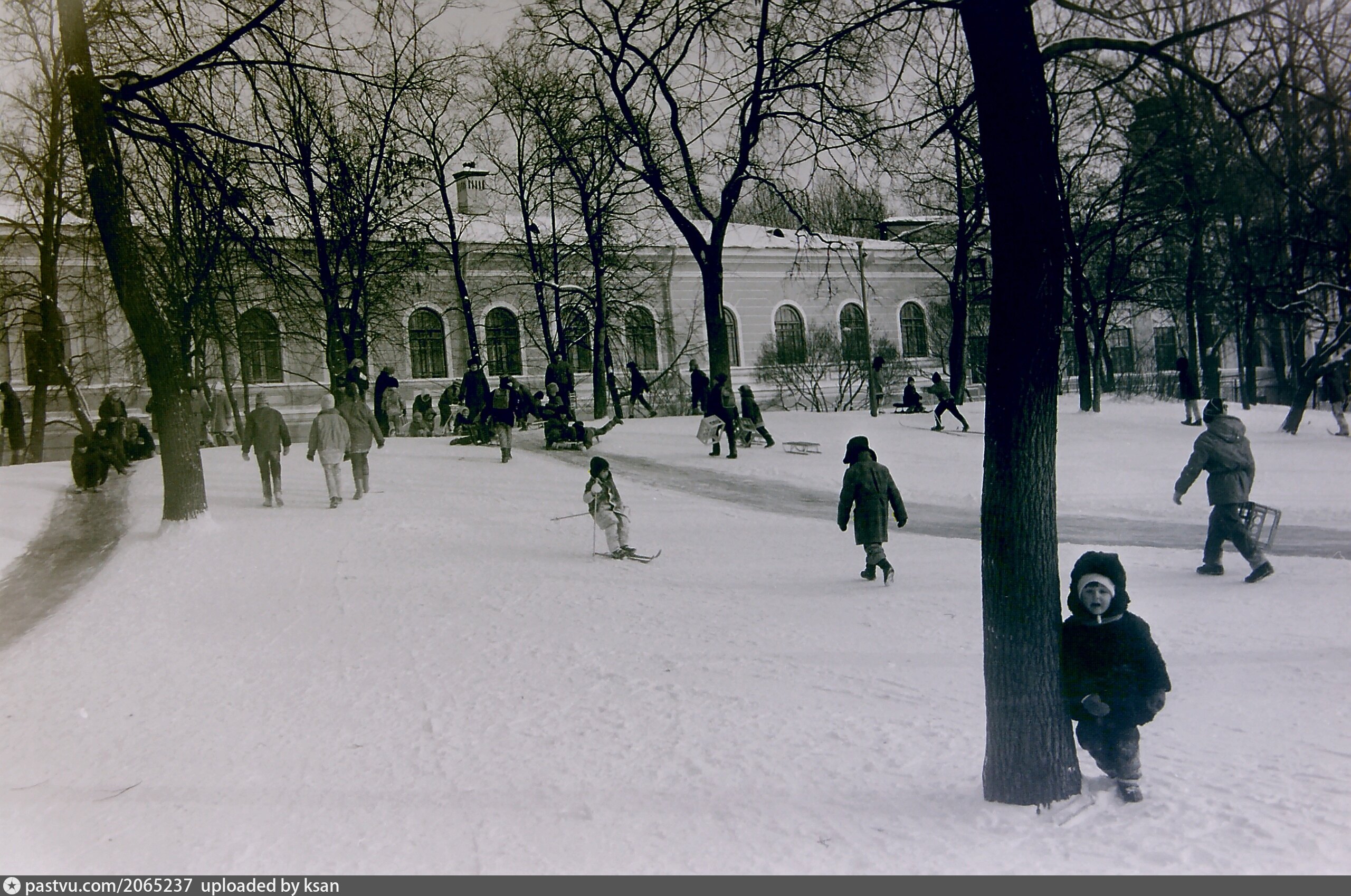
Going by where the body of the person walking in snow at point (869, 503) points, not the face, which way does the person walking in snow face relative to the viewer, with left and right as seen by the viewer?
facing away from the viewer and to the left of the viewer

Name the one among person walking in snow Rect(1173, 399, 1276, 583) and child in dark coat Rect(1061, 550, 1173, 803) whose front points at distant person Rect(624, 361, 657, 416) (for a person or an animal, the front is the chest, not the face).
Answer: the person walking in snow

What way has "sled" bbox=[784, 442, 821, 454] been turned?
to the viewer's left

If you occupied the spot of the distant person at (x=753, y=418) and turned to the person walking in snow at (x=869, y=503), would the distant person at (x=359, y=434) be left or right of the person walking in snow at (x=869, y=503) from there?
right

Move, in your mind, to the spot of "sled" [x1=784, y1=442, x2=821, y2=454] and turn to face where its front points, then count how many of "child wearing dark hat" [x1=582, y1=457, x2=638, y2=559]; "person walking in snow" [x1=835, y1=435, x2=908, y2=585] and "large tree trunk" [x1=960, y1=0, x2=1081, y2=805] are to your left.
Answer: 3

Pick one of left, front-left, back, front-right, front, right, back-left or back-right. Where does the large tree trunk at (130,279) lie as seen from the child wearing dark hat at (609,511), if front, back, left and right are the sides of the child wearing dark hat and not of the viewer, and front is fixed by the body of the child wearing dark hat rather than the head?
back-right

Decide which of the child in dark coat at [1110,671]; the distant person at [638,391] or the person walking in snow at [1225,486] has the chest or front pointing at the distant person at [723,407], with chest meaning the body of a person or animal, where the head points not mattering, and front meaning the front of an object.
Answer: the person walking in snow
